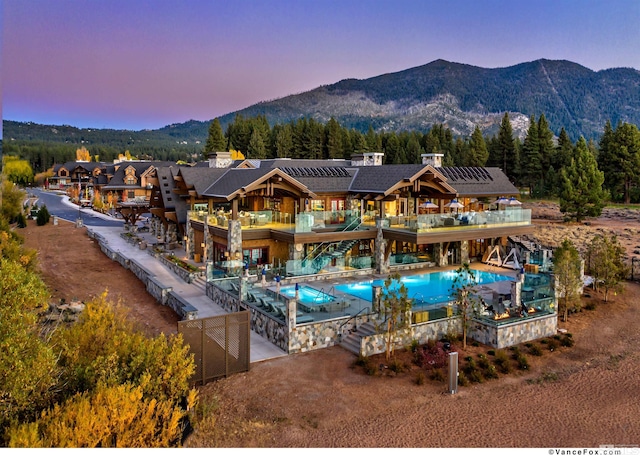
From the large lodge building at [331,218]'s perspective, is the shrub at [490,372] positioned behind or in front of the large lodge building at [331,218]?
in front

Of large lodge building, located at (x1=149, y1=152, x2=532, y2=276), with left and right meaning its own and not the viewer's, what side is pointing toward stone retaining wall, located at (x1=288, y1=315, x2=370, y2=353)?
front

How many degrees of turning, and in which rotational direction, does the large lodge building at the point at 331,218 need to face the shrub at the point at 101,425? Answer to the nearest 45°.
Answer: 0° — it already faces it

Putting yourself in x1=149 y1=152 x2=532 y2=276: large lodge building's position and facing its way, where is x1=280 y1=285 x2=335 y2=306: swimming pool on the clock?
The swimming pool is roughly at 12 o'clock from the large lodge building.

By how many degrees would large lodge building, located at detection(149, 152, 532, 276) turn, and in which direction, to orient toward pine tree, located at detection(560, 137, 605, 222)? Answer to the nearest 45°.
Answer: approximately 135° to its left

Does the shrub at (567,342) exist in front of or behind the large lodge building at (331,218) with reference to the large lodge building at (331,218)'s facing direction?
in front

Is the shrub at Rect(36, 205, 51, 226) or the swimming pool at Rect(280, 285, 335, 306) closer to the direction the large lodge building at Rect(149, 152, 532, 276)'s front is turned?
the swimming pool

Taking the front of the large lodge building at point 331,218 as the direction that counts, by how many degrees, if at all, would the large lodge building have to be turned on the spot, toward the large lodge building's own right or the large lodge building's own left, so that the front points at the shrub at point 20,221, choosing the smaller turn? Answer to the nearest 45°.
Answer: approximately 135° to the large lodge building's own right

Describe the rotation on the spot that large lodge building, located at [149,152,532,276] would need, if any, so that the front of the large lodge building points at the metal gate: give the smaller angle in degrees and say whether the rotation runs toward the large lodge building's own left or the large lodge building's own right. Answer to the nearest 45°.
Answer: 0° — it already faces it

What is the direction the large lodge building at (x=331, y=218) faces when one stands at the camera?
facing the viewer

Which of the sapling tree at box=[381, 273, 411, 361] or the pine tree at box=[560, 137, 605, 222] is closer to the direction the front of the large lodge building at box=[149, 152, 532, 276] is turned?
the sapling tree

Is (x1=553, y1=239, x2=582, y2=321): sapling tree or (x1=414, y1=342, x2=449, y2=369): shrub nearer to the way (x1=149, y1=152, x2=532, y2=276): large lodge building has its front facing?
the shrub
